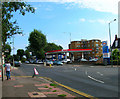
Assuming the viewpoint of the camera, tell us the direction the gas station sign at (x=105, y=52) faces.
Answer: facing the viewer
